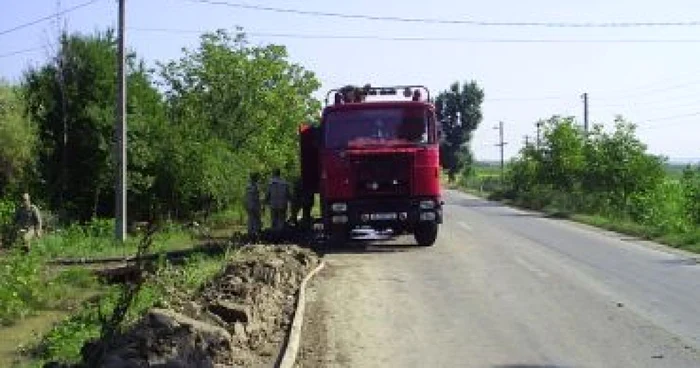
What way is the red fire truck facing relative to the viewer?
toward the camera

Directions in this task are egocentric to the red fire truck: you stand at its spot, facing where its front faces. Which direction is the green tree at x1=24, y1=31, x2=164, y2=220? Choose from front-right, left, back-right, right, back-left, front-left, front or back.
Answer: back-right

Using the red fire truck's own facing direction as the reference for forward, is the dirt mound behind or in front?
in front

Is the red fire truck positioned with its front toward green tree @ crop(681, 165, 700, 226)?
no

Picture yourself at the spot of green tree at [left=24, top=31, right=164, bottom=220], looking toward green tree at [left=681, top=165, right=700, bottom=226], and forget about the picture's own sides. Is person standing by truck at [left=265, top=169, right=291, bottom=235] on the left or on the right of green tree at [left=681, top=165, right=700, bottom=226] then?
right

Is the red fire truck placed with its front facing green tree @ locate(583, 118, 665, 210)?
no

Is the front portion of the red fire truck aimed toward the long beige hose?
yes

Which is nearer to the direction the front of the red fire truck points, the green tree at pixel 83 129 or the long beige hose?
the long beige hose

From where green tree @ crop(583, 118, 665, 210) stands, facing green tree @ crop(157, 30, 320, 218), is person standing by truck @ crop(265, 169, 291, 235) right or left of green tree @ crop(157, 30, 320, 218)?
left

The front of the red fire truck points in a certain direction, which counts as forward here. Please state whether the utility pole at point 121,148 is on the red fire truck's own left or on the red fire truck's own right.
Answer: on the red fire truck's own right

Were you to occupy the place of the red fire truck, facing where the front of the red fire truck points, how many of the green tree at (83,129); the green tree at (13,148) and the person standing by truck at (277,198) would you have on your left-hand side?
0

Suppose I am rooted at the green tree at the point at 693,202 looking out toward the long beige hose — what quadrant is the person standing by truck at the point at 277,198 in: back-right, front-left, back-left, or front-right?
front-right

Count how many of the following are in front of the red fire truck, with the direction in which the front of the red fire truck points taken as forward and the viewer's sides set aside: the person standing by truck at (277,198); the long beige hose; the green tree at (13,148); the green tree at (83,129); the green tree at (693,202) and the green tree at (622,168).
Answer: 1

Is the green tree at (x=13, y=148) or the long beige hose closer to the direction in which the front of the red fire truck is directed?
the long beige hose

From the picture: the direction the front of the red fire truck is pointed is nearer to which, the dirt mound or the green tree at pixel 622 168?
the dirt mound

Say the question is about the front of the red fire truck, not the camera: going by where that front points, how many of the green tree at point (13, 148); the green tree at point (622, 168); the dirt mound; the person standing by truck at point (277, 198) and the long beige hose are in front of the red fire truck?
2

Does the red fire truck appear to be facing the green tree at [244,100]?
no
